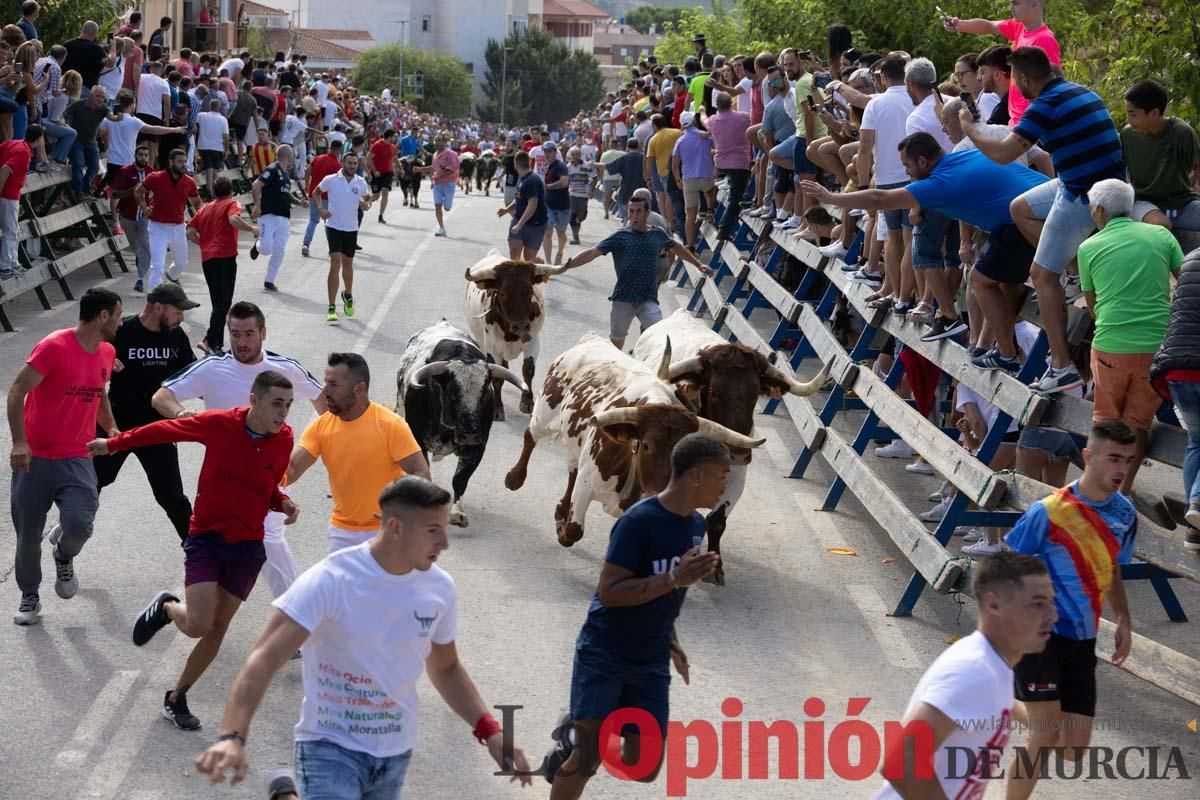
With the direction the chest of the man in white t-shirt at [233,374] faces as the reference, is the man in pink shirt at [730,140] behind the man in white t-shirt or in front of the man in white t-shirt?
behind

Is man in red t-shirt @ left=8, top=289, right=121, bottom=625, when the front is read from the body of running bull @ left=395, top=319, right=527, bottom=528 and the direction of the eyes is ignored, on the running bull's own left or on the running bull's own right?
on the running bull's own right

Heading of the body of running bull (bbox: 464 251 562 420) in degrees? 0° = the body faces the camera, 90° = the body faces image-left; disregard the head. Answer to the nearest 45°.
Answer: approximately 0°

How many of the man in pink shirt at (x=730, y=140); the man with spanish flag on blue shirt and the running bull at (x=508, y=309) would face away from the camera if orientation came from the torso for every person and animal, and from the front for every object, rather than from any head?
1

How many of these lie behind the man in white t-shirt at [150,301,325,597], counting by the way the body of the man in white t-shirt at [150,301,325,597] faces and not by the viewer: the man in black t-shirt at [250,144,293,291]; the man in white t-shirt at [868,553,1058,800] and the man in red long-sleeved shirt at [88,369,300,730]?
1

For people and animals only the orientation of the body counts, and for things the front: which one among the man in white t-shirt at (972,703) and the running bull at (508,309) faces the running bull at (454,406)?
the running bull at (508,309)

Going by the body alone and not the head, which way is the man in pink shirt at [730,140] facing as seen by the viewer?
away from the camera

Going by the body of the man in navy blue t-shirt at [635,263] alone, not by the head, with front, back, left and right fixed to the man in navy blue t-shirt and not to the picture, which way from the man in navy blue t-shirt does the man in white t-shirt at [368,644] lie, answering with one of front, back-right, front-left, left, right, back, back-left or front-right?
front

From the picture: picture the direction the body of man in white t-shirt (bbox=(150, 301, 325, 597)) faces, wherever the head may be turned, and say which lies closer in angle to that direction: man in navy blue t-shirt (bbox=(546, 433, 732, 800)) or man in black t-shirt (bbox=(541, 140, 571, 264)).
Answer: the man in navy blue t-shirt
